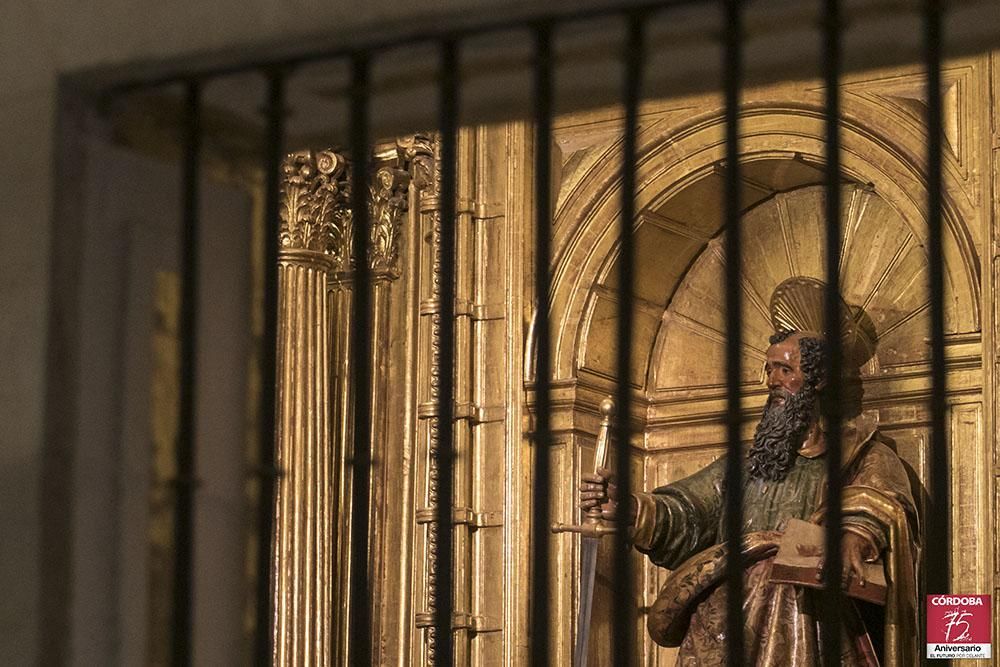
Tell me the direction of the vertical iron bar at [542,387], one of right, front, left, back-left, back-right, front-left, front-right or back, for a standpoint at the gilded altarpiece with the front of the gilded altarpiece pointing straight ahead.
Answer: front-left

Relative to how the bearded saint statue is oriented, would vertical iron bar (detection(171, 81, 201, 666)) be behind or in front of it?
in front

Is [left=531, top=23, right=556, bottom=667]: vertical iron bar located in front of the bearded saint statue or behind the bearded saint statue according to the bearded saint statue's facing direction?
in front

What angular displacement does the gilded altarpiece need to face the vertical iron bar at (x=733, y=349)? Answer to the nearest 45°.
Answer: approximately 45° to its left

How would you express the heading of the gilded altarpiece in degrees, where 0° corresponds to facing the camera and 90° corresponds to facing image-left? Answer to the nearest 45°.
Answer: approximately 45°

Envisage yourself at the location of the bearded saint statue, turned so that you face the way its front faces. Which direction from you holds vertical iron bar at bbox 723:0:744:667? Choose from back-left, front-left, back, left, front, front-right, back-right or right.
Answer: front-left
